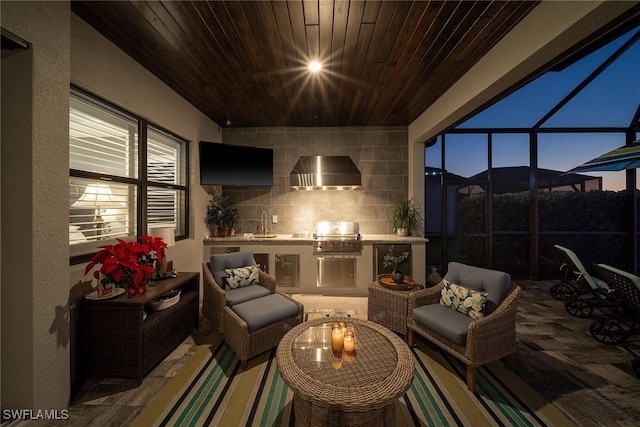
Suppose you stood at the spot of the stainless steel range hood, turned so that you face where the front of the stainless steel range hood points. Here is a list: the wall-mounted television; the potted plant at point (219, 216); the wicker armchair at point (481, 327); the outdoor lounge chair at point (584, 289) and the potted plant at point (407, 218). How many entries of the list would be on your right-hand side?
2

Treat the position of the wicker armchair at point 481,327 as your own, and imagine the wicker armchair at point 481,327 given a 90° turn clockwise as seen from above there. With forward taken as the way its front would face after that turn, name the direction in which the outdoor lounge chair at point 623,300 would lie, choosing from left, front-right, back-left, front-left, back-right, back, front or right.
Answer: right

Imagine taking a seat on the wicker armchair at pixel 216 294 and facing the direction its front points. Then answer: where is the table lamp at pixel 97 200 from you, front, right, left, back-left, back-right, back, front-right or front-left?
back-right

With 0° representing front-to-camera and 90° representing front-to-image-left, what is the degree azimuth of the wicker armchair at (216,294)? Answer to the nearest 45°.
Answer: approximately 315°

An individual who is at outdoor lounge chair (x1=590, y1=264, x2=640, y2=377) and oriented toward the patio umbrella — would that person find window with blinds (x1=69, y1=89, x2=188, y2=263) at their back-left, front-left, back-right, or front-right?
back-left

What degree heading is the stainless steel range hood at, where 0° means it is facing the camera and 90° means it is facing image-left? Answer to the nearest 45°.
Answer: approximately 0°

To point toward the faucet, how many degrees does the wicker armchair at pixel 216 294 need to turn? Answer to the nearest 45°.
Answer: approximately 135° to its left

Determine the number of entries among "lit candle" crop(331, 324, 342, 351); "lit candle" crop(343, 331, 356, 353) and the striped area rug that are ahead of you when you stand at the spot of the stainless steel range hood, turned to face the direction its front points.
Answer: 3

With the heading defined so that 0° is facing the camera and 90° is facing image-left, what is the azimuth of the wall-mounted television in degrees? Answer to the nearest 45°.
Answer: approximately 315°

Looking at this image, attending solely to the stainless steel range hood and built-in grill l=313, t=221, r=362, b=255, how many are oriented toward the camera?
2

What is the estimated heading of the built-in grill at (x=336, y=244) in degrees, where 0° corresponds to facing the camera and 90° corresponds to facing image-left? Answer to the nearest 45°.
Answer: approximately 0°
